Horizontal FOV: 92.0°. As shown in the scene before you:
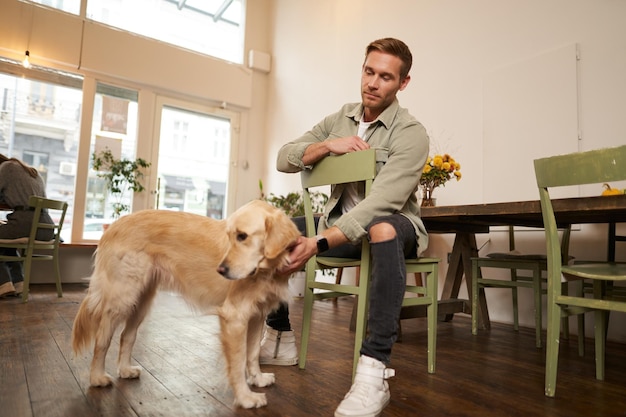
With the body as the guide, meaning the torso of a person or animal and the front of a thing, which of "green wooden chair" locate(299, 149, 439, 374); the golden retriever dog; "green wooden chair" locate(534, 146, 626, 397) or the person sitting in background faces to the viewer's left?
the person sitting in background

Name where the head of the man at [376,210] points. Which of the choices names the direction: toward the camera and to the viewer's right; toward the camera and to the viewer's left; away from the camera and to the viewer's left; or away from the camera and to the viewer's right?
toward the camera and to the viewer's left

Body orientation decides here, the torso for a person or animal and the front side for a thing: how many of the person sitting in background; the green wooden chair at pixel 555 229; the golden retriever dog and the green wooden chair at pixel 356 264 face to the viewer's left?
1

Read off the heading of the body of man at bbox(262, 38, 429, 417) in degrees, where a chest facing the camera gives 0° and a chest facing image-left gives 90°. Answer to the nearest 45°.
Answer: approximately 45°

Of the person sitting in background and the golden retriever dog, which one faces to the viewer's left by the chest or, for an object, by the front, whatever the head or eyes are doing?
the person sitting in background

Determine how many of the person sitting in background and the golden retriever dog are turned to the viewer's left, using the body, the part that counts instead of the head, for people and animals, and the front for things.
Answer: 1

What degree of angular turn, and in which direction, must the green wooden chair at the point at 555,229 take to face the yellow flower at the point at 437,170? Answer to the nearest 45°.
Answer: approximately 90° to its left

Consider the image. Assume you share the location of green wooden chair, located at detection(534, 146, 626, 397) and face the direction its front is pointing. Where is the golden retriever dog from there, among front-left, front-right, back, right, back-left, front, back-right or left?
back

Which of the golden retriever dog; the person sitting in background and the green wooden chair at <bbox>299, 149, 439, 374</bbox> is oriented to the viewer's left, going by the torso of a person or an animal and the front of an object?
the person sitting in background

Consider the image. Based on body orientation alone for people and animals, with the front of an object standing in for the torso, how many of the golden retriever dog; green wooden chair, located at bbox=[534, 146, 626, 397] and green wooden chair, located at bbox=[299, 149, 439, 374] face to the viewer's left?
0

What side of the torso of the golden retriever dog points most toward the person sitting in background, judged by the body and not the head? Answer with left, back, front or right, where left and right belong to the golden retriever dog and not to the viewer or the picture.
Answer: back

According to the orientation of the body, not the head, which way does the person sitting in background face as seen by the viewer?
to the viewer's left

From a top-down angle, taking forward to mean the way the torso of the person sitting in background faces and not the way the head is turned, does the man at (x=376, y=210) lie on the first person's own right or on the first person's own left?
on the first person's own left

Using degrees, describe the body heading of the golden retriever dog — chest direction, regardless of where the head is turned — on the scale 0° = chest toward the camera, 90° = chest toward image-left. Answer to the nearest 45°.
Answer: approximately 315°
